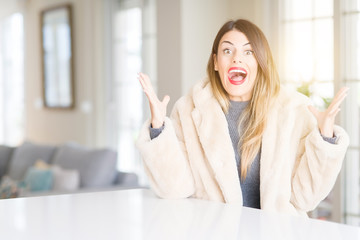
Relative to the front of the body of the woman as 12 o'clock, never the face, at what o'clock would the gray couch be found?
The gray couch is roughly at 5 o'clock from the woman.

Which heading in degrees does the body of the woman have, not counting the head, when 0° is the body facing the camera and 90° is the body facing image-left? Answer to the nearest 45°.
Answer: approximately 0°

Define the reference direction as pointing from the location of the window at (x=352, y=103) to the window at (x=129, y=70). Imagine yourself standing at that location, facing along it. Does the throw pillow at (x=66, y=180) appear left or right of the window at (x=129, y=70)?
left

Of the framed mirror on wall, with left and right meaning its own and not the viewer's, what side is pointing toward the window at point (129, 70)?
left

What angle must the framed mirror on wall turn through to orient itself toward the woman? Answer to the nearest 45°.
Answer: approximately 45° to its left

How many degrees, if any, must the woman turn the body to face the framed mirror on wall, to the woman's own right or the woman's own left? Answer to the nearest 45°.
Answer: approximately 135° to the woman's own right

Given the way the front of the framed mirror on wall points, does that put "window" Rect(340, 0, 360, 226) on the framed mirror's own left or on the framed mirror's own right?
on the framed mirror's own left
